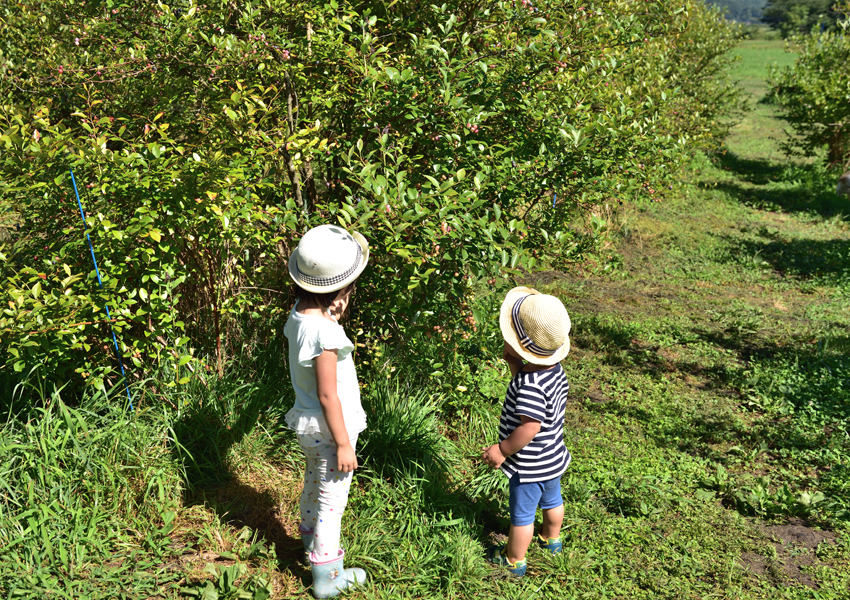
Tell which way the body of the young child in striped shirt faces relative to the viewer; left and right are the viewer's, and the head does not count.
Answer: facing away from the viewer and to the left of the viewer

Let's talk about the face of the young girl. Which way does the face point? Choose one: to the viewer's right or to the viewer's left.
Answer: to the viewer's right

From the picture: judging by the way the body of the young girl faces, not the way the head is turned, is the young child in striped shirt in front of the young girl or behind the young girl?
in front

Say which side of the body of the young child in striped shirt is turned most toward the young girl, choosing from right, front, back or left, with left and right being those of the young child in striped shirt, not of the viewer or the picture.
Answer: left
